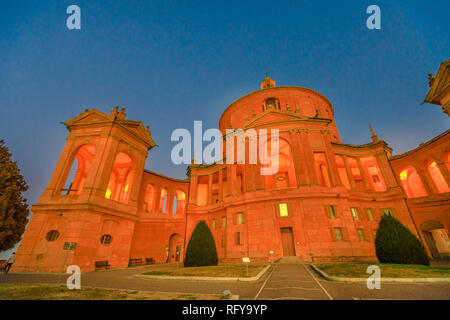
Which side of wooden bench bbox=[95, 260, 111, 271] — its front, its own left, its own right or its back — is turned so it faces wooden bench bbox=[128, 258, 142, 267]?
left

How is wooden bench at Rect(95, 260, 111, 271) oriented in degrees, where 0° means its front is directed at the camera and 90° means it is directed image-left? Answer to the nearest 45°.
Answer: approximately 315°

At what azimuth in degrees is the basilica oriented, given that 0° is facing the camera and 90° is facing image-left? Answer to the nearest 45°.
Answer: approximately 0°

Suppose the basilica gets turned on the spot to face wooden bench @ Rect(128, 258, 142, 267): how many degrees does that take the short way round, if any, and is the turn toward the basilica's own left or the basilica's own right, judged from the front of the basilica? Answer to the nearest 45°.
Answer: approximately 90° to the basilica's own right

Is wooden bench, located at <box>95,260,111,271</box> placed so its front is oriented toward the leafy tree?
no

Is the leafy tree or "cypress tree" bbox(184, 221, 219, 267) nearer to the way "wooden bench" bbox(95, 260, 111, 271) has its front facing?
the cypress tree

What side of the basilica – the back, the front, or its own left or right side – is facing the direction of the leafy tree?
right
